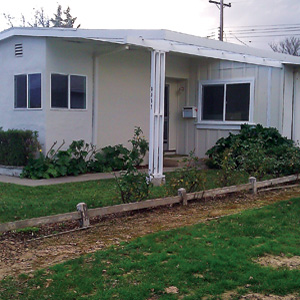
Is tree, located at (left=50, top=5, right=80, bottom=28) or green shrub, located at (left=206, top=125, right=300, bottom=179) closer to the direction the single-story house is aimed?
the green shrub

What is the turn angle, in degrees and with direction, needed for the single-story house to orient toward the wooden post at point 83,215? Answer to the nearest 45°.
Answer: approximately 45° to its right

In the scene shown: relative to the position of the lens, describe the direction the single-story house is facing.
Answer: facing the viewer and to the right of the viewer

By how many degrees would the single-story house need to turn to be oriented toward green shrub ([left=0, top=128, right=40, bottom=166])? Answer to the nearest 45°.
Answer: approximately 90° to its right

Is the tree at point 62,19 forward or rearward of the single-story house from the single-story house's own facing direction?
rearward

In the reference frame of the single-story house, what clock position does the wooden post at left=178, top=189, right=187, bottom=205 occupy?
The wooden post is roughly at 1 o'clock from the single-story house.

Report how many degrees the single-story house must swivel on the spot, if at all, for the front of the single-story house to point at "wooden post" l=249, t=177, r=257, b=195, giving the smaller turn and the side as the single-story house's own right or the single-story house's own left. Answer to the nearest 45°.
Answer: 0° — it already faces it

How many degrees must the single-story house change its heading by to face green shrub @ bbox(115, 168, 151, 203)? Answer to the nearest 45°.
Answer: approximately 45° to its right

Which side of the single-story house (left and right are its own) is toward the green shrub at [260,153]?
front
